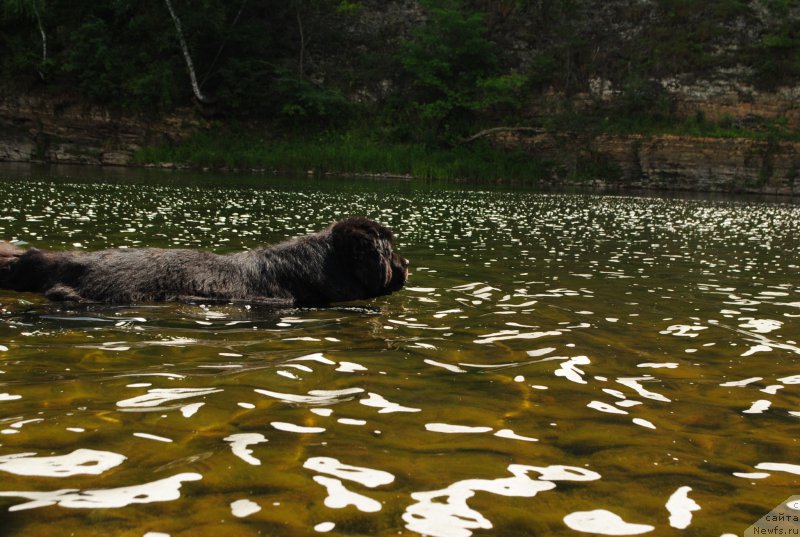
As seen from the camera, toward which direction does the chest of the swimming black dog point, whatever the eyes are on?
to the viewer's right
